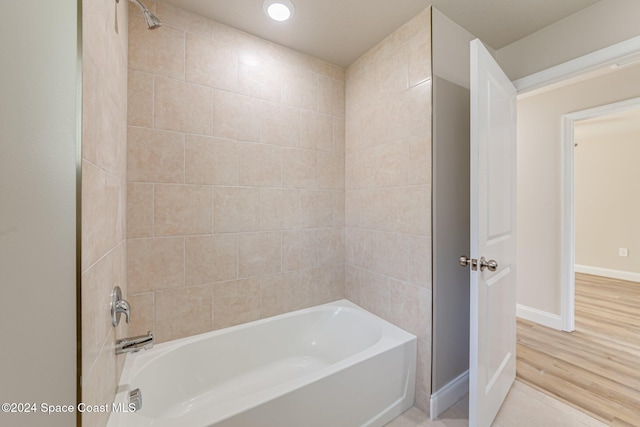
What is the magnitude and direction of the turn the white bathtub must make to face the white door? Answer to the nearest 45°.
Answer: approximately 45° to its left

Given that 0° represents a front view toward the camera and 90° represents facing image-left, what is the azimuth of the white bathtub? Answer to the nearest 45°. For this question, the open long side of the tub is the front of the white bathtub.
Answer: approximately 315°
